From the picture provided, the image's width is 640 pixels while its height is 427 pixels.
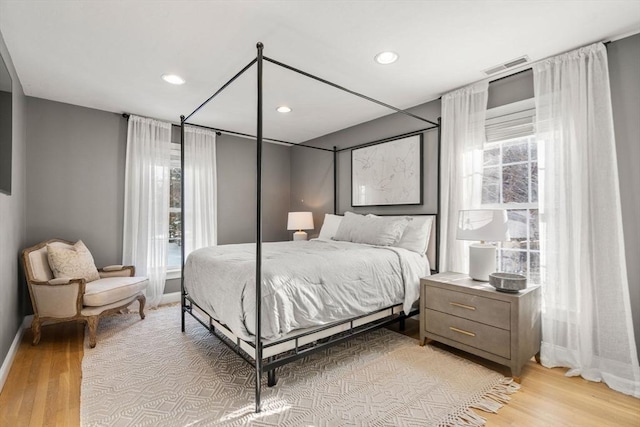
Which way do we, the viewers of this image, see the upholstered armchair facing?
facing the viewer and to the right of the viewer

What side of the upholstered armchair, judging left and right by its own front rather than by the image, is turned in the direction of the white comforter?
front

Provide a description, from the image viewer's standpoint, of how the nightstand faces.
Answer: facing the viewer and to the left of the viewer

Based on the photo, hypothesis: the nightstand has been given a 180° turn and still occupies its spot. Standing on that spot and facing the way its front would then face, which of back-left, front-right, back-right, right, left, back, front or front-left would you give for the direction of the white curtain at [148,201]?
back-left

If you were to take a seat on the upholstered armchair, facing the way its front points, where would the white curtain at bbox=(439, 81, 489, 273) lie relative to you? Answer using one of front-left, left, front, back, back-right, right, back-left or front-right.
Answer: front

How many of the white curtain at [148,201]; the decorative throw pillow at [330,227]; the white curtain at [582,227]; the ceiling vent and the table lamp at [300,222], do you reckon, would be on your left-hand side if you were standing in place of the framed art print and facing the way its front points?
2

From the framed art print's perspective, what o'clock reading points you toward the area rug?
The area rug is roughly at 11 o'clock from the framed art print.

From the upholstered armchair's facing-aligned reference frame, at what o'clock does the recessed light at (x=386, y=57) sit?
The recessed light is roughly at 12 o'clock from the upholstered armchair.

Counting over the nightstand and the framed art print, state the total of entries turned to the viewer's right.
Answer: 0

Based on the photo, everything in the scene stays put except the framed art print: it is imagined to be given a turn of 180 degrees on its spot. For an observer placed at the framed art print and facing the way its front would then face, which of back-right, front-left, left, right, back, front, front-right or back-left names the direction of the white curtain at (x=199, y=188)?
back-left

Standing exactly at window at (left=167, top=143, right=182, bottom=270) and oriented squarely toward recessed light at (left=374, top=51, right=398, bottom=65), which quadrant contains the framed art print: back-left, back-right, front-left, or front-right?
front-left

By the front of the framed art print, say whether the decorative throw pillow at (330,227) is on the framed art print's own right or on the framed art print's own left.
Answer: on the framed art print's own right
